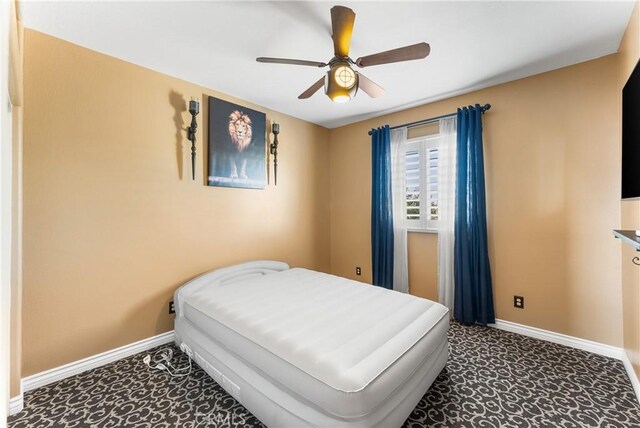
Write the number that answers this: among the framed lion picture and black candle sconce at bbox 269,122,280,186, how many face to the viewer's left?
0

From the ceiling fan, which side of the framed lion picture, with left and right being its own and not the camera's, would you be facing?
front

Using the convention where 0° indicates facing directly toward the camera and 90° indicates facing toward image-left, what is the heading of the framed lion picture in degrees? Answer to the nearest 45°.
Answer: approximately 315°

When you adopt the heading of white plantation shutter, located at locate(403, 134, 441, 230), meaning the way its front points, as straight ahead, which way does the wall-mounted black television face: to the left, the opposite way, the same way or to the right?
to the right

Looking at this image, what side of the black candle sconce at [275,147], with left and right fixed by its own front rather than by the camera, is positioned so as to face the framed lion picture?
right

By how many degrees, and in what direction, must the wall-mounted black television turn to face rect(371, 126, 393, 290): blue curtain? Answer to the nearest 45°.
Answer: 0° — it already faces it

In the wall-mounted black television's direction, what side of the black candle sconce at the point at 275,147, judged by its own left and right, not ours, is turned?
front

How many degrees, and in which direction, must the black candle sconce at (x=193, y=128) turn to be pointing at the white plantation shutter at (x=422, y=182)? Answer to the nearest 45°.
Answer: approximately 45° to its left

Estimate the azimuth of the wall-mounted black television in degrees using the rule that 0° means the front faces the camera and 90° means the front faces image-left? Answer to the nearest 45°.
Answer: approximately 90°

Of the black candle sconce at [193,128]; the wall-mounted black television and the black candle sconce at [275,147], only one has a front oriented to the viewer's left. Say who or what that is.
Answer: the wall-mounted black television

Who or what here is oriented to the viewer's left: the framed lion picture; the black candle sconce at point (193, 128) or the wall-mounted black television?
the wall-mounted black television

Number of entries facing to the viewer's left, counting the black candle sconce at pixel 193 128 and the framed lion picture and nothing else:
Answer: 0
